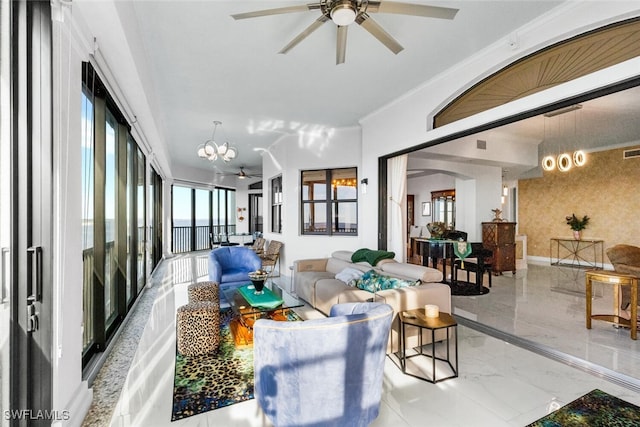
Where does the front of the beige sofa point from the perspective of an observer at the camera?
facing the viewer and to the left of the viewer

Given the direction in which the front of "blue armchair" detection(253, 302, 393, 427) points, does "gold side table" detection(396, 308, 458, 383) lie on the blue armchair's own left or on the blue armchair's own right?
on the blue armchair's own right

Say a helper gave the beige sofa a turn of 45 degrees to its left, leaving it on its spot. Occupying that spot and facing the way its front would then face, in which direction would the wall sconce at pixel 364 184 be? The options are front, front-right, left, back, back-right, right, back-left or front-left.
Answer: back

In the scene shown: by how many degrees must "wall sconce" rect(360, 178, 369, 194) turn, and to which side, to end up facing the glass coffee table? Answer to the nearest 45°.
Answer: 0° — it already faces it

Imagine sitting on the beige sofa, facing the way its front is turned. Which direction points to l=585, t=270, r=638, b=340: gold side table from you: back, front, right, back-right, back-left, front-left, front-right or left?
back-left

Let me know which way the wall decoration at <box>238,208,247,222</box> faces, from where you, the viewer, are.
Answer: facing the viewer

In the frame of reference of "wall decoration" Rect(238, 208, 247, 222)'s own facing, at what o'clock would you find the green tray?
The green tray is roughly at 12 o'clock from the wall decoration.

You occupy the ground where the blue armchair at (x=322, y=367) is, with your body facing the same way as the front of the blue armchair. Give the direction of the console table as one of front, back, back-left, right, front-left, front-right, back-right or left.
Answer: right

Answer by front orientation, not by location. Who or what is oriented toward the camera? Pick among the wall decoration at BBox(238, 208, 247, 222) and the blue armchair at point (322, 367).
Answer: the wall decoration

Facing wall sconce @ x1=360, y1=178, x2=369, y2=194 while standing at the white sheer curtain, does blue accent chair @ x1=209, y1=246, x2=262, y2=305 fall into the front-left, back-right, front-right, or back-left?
front-left

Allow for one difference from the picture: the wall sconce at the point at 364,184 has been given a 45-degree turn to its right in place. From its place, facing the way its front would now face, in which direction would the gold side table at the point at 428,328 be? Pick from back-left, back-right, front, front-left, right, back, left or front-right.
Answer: left

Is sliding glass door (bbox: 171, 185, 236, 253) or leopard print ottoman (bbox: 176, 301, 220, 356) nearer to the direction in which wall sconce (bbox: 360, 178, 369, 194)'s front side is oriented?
the leopard print ottoman

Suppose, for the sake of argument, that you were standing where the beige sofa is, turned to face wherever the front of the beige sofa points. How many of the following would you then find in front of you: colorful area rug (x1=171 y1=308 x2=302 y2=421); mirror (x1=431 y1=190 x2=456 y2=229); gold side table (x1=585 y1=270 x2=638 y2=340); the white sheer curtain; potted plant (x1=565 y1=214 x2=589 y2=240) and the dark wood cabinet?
1

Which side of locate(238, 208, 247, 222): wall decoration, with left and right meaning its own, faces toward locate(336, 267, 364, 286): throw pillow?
front

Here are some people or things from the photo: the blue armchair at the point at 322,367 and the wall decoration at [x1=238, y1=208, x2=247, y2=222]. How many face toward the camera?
1

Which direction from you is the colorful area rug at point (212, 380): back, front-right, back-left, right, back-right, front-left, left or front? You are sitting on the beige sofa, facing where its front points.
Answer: front

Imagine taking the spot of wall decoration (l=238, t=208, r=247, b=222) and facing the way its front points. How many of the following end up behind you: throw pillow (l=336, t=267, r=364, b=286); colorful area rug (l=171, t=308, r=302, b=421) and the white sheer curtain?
0

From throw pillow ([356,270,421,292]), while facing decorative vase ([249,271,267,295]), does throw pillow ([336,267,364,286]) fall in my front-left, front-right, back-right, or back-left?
front-right

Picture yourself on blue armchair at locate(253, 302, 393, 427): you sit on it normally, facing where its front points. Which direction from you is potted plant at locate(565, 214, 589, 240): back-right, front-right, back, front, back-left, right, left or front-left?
right

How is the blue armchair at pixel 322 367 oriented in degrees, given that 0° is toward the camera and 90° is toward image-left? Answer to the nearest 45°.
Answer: approximately 135°
